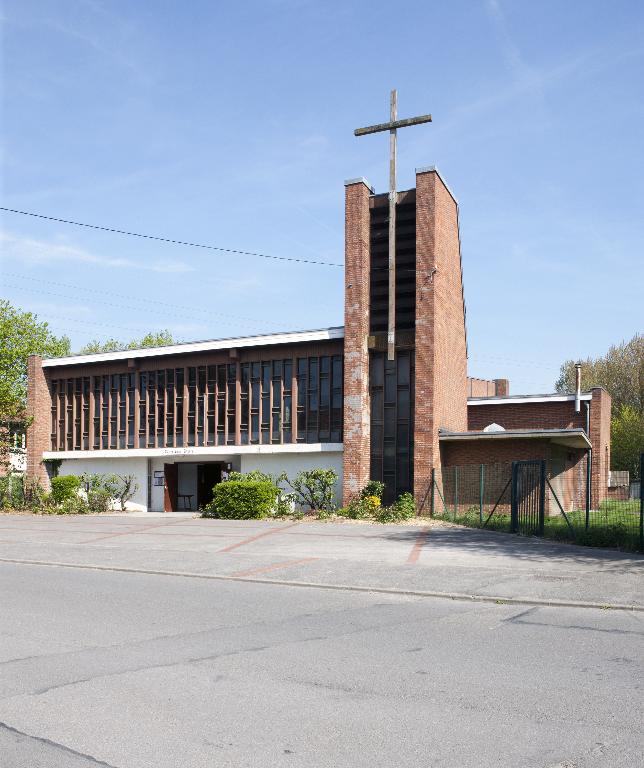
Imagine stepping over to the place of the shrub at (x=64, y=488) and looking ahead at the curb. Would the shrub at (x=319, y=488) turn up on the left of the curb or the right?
left

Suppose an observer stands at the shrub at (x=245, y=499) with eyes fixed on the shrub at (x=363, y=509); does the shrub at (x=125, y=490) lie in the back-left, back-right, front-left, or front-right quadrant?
back-left

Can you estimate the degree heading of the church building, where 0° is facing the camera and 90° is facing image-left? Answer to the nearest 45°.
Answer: approximately 45°

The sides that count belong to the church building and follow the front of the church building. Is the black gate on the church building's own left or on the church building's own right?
on the church building's own left

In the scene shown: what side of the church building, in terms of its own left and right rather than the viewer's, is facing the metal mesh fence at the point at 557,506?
left

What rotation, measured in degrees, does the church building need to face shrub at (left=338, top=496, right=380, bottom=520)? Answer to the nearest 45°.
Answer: approximately 45° to its left

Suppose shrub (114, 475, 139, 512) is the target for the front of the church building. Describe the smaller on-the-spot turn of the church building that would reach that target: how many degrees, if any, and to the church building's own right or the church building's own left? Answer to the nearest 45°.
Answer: approximately 90° to the church building's own right

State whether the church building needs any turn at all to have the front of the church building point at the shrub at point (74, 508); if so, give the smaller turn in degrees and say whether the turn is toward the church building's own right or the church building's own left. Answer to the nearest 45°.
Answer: approximately 45° to the church building's own right
